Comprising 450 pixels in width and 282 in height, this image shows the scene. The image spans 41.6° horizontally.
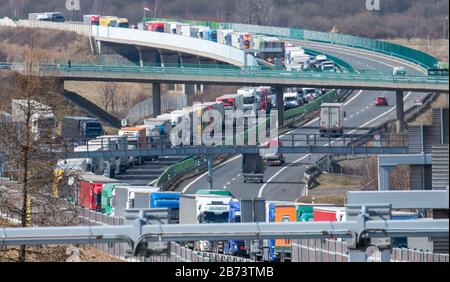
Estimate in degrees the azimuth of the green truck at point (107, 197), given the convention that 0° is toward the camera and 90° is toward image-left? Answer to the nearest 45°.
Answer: approximately 315°

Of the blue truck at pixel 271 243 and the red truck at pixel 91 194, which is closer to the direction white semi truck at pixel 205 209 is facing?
the blue truck

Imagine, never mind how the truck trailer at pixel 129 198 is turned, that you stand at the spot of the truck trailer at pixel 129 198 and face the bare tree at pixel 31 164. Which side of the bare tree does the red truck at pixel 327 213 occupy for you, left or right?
left

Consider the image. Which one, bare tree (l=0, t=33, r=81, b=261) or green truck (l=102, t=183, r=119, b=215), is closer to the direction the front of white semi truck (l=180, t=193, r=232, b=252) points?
the bare tree

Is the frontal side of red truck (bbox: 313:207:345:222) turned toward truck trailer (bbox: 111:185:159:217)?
no

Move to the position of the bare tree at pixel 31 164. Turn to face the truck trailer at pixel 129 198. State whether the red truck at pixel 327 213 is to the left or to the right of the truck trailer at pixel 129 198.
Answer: right

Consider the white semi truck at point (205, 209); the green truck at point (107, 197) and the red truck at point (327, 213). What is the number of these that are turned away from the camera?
0

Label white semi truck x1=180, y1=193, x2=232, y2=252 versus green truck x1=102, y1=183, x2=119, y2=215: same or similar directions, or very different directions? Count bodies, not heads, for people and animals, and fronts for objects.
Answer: same or similar directions
